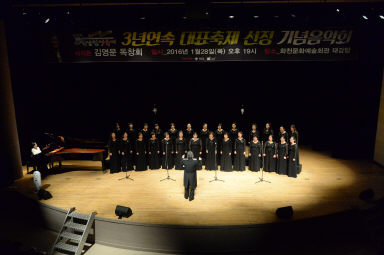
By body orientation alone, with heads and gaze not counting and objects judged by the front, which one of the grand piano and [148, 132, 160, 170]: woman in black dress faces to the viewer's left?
the grand piano

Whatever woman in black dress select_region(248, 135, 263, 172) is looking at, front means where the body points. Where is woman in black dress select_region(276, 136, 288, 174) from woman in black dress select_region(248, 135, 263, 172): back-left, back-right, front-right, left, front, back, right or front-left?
left

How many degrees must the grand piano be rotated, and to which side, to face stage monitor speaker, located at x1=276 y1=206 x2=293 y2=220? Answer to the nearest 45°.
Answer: approximately 135° to its left

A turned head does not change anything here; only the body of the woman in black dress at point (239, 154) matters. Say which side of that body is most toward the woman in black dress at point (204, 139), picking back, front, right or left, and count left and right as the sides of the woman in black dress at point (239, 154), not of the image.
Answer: right

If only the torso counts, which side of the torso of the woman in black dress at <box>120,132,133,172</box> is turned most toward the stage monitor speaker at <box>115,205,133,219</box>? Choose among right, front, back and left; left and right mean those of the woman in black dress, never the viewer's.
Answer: front

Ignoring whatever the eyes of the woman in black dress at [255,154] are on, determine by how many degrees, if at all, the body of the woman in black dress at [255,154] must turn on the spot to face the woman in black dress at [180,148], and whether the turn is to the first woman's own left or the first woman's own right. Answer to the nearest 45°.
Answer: approximately 90° to the first woman's own right

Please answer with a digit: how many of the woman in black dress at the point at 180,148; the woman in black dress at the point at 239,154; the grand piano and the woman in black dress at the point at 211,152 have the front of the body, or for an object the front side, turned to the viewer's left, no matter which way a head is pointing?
1

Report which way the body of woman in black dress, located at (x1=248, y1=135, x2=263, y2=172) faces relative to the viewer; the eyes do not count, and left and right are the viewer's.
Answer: facing the viewer

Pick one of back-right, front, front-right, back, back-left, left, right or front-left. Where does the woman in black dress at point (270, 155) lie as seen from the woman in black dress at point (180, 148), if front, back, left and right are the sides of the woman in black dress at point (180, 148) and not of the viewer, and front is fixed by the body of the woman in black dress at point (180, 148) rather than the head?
left

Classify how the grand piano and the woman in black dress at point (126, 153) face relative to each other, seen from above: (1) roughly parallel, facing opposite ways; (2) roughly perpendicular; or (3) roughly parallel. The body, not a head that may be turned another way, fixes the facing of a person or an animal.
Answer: roughly perpendicular

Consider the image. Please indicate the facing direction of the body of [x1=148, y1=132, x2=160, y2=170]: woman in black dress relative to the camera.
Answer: toward the camera

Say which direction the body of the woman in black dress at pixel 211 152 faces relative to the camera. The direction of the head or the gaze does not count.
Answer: toward the camera

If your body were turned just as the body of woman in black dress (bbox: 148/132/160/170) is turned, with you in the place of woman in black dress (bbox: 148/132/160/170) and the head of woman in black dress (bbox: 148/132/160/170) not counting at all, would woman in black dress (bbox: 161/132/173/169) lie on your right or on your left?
on your left

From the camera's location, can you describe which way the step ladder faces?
facing the viewer and to the left of the viewer

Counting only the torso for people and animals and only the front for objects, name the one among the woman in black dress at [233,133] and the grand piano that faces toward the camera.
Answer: the woman in black dress

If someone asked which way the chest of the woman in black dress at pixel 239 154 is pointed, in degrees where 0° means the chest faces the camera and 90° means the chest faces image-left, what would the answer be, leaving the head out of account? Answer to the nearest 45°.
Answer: approximately 0°
